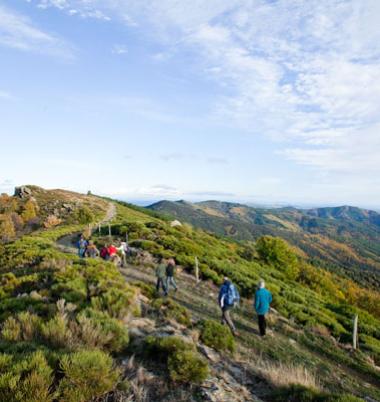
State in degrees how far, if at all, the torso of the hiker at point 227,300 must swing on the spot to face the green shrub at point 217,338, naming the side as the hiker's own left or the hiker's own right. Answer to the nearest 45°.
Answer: approximately 135° to the hiker's own left

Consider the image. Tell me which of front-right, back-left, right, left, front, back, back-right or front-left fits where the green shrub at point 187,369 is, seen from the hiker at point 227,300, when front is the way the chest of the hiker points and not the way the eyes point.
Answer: back-left

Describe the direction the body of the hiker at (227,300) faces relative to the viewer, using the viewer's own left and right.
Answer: facing away from the viewer and to the left of the viewer

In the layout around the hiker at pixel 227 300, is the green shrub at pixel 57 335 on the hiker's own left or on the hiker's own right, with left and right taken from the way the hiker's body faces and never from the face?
on the hiker's own left

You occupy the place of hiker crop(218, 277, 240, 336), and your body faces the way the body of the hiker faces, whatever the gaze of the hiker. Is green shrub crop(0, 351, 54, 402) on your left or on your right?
on your left

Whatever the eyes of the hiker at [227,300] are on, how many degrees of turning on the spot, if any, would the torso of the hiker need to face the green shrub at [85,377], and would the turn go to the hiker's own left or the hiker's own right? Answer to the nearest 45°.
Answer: approximately 135° to the hiker's own left

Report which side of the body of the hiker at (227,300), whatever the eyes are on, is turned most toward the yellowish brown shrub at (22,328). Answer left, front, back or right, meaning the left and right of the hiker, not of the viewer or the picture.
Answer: left

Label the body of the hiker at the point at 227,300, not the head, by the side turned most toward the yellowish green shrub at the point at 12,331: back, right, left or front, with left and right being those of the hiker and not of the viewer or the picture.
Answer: left

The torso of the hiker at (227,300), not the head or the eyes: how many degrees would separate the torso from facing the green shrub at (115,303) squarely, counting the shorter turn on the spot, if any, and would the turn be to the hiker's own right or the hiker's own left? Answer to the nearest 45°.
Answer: approximately 90° to the hiker's own left
